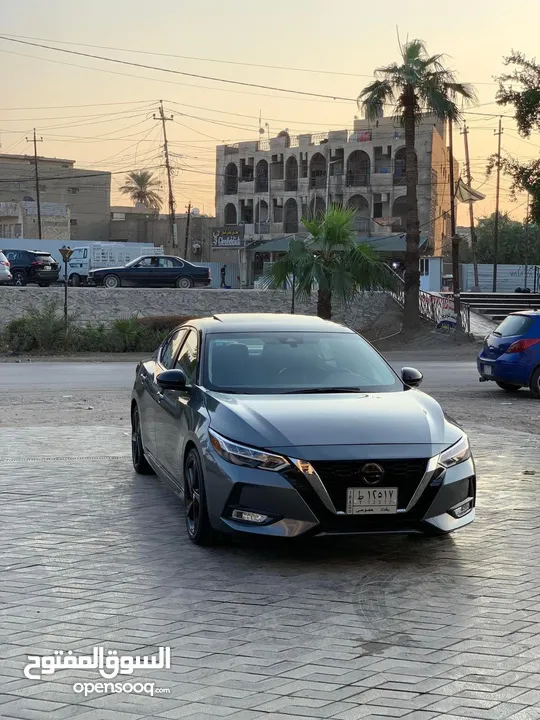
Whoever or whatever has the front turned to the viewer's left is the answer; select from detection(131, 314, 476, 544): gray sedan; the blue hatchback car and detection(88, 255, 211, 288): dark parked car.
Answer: the dark parked car

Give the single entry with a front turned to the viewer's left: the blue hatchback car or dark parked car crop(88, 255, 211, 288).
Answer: the dark parked car

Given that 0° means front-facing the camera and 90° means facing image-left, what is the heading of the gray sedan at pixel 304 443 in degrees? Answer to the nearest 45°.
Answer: approximately 315°

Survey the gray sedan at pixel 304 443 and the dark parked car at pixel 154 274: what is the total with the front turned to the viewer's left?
1

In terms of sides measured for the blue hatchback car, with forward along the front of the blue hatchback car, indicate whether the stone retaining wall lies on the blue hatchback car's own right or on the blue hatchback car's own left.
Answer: on the blue hatchback car's own left

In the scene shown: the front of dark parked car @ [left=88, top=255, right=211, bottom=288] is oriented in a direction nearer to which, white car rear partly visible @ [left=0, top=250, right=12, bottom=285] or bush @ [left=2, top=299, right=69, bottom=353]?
the white car rear partly visible

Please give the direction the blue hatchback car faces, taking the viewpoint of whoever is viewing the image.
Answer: facing away from the viewer and to the right of the viewer

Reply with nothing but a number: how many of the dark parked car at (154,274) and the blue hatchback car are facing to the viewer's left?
1

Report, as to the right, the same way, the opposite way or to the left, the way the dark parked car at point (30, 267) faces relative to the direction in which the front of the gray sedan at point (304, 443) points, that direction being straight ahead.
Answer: the opposite way

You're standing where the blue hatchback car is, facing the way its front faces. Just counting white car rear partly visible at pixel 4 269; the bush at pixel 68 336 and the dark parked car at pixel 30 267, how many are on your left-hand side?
3

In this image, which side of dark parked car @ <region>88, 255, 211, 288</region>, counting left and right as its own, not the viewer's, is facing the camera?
left

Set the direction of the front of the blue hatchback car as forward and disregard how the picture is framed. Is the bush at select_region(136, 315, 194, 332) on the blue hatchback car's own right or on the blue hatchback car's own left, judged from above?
on the blue hatchback car's own left

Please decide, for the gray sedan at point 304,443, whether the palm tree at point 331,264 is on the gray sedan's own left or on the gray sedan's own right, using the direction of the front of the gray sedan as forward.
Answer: on the gray sedan's own left

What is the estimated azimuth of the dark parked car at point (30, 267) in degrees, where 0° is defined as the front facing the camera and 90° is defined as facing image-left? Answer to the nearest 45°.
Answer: approximately 135°
